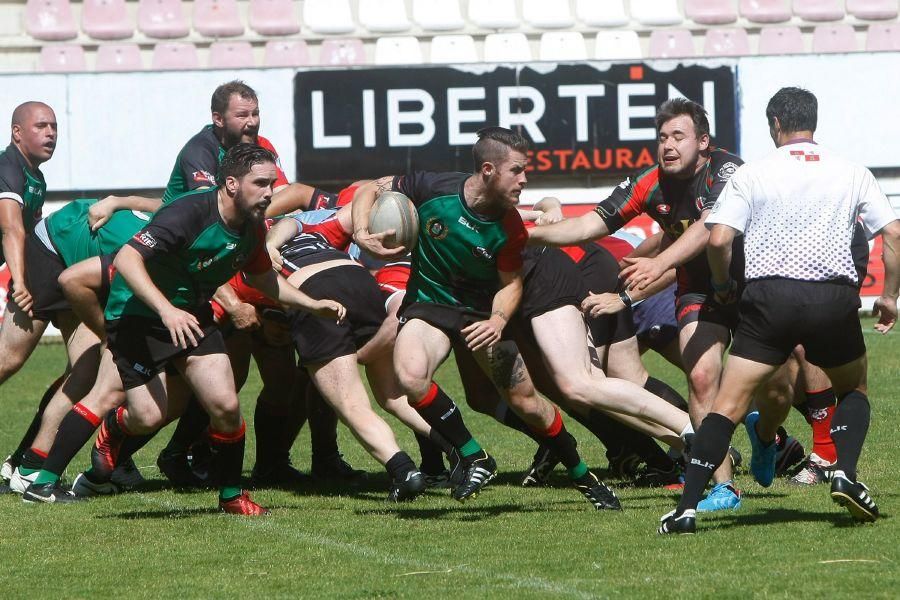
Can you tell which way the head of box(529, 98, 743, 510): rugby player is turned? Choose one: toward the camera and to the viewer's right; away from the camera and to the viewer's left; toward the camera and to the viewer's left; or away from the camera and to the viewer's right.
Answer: toward the camera and to the viewer's left

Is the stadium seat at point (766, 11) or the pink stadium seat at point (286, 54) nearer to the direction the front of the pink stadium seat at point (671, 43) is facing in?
the pink stadium seat

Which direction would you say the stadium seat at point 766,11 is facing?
toward the camera

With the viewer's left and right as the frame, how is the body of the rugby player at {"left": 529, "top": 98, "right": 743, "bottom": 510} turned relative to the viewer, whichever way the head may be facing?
facing the viewer and to the left of the viewer

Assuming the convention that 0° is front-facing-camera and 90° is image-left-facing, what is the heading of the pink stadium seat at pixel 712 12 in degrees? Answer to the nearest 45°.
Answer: approximately 0°

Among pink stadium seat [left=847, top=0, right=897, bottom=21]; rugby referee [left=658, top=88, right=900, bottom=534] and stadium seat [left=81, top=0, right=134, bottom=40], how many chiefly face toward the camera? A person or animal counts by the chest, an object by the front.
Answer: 2

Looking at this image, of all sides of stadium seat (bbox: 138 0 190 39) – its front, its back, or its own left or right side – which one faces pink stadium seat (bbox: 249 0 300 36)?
left

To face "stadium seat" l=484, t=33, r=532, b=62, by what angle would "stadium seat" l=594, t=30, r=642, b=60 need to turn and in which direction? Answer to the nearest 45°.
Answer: approximately 90° to its right

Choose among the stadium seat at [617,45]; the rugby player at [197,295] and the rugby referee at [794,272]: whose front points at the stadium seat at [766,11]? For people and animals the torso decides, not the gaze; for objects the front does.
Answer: the rugby referee at [794,272]

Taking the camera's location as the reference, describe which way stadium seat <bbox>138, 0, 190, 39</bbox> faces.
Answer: facing the viewer

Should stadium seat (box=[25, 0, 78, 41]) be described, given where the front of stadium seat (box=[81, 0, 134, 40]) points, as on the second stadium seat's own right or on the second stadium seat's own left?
on the second stadium seat's own right

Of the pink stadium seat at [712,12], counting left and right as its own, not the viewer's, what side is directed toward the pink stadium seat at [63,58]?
right

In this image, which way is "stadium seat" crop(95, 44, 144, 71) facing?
toward the camera

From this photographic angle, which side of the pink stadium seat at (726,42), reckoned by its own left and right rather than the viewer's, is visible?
front

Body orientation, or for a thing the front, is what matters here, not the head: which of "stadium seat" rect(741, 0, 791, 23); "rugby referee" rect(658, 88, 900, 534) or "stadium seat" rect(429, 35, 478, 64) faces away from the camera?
the rugby referee
